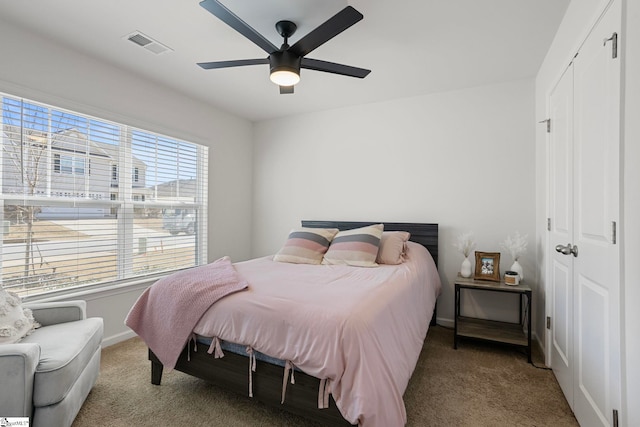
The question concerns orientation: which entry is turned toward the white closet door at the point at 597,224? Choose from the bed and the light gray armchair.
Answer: the light gray armchair

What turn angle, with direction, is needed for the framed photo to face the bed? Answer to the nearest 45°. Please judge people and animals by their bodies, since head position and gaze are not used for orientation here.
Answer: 0° — it already faces it

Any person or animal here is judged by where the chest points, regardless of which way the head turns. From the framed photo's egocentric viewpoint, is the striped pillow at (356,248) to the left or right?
on its right

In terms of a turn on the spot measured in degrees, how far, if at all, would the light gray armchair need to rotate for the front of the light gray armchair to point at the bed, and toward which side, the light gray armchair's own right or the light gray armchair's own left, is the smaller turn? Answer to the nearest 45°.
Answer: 0° — it already faces it

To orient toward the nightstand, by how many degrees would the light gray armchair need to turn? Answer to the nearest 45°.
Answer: approximately 45° to its left

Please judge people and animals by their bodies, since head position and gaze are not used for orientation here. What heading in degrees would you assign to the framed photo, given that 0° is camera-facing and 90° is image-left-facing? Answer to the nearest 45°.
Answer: approximately 0°

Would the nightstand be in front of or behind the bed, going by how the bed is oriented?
behind

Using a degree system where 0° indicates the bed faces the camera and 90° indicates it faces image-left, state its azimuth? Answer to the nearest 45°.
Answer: approximately 45°

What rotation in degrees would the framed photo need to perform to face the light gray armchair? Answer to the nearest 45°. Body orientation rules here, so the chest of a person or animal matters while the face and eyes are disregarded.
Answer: approximately 45° to its right

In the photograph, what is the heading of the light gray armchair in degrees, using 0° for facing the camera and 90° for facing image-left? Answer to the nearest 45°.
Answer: approximately 315°
